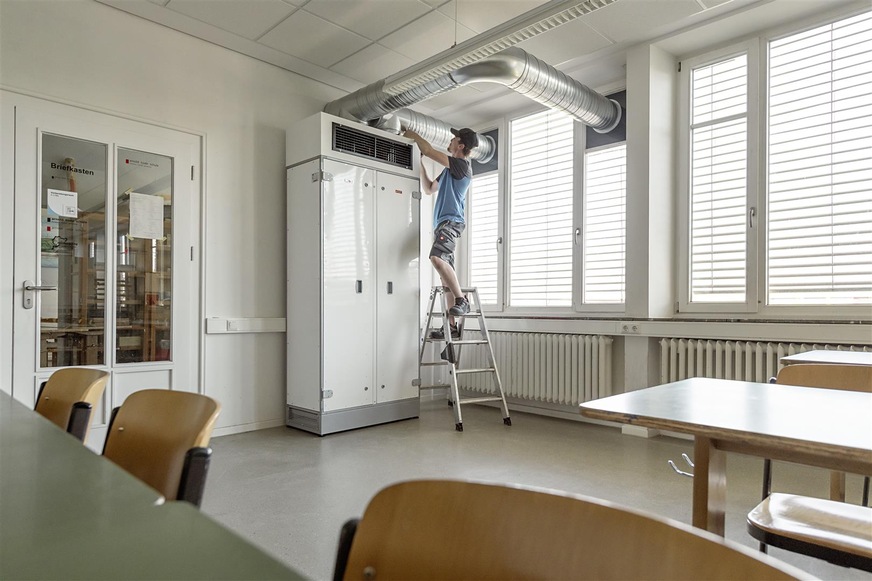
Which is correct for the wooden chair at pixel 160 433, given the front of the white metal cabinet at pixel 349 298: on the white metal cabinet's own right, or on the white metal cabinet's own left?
on the white metal cabinet's own right

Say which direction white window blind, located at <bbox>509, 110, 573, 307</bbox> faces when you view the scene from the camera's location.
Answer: facing the viewer and to the left of the viewer

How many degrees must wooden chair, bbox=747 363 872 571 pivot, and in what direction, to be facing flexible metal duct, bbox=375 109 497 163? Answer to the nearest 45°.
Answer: approximately 90° to its right

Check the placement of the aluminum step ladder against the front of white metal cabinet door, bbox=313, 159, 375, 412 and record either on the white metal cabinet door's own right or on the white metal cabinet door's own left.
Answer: on the white metal cabinet door's own left

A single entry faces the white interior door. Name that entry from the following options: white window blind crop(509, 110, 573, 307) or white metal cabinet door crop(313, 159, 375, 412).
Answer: the white window blind

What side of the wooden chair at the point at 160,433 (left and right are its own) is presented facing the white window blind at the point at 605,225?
back

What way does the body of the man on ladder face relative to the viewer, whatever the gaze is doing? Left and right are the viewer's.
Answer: facing to the left of the viewer

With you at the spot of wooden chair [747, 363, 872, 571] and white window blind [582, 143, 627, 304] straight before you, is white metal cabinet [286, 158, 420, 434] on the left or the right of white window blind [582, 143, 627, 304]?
left

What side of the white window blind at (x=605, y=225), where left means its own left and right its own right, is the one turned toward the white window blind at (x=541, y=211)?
right

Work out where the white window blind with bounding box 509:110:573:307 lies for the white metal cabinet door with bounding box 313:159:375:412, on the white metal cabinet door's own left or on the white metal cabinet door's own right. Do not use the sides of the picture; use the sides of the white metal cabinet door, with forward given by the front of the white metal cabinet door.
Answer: on the white metal cabinet door's own left

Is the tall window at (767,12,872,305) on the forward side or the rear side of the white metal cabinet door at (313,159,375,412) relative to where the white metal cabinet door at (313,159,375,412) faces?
on the forward side
